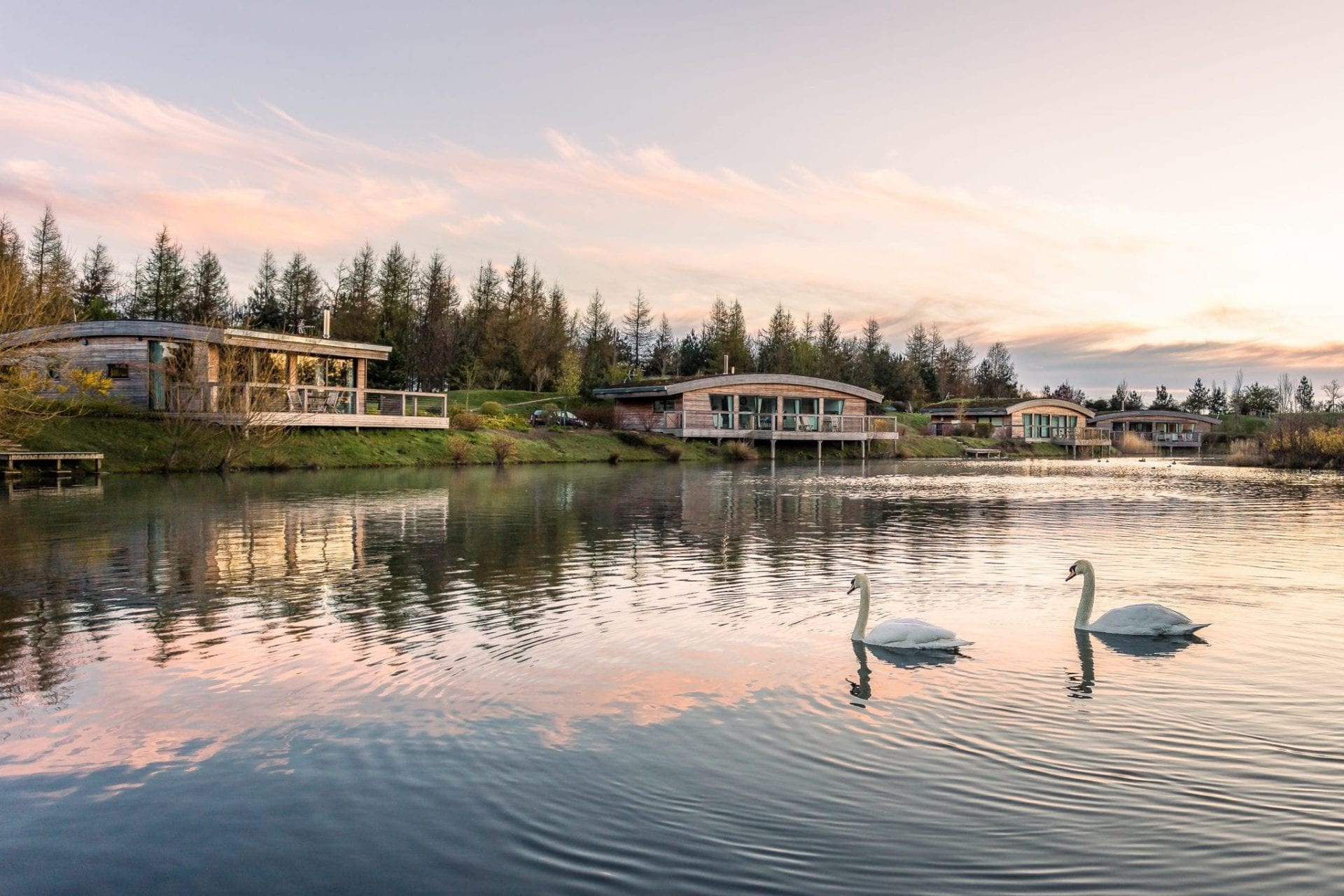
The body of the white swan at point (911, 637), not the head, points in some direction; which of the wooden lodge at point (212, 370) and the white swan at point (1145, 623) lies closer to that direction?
the wooden lodge

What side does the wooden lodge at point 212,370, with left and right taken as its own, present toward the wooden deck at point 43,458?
right

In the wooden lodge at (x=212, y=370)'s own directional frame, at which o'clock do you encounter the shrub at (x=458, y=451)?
The shrub is roughly at 10 o'clock from the wooden lodge.

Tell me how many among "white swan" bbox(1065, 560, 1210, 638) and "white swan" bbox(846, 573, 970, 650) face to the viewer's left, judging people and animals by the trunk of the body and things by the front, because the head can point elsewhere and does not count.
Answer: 2

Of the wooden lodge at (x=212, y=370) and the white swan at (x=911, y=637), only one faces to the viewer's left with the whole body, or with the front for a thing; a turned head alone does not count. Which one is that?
the white swan

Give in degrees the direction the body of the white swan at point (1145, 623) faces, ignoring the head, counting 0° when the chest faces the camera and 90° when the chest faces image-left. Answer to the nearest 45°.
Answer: approximately 90°

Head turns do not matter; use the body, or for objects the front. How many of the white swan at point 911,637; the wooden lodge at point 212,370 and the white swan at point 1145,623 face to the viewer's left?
2

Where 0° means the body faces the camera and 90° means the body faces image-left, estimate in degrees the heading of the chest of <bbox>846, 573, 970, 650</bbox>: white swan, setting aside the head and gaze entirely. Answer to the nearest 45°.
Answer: approximately 90°

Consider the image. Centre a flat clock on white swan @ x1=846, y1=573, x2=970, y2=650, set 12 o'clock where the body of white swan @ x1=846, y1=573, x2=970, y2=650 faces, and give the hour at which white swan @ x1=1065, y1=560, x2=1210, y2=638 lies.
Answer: white swan @ x1=1065, y1=560, x2=1210, y2=638 is roughly at 5 o'clock from white swan @ x1=846, y1=573, x2=970, y2=650.
